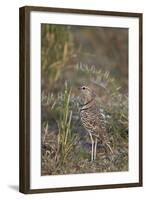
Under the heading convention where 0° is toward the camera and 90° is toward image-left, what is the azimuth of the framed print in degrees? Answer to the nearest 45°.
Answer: approximately 315°
